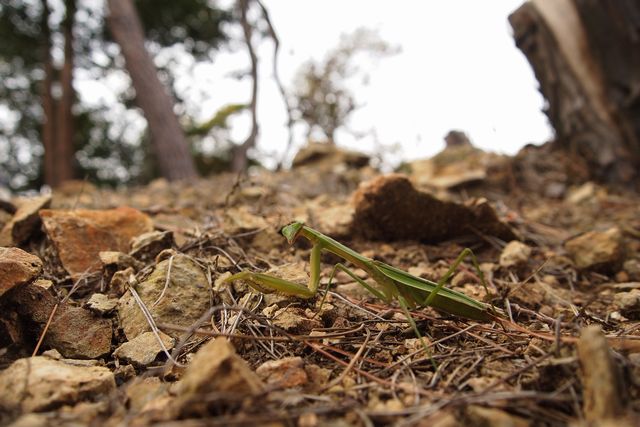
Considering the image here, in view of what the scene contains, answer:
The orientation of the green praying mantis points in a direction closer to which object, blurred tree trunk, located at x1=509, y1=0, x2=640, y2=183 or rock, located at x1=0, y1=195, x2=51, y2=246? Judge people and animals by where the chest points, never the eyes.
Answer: the rock

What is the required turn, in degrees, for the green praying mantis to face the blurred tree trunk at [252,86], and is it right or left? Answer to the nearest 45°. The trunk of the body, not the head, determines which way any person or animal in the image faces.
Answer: approximately 90° to its right

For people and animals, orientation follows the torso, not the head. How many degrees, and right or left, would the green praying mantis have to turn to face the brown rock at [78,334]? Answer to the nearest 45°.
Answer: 0° — it already faces it

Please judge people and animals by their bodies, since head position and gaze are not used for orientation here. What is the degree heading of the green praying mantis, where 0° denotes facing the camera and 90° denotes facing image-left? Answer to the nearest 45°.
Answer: approximately 90°

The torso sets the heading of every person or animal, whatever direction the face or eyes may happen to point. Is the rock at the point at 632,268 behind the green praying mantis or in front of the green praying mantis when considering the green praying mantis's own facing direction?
behind

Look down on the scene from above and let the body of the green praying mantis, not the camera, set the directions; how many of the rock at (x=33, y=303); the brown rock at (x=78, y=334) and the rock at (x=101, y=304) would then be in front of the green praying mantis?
3

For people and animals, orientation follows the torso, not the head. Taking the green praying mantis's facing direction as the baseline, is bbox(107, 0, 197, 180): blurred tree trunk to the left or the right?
on its right

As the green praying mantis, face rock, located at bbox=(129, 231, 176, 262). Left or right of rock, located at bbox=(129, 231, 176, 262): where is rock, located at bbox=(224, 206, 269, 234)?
right
